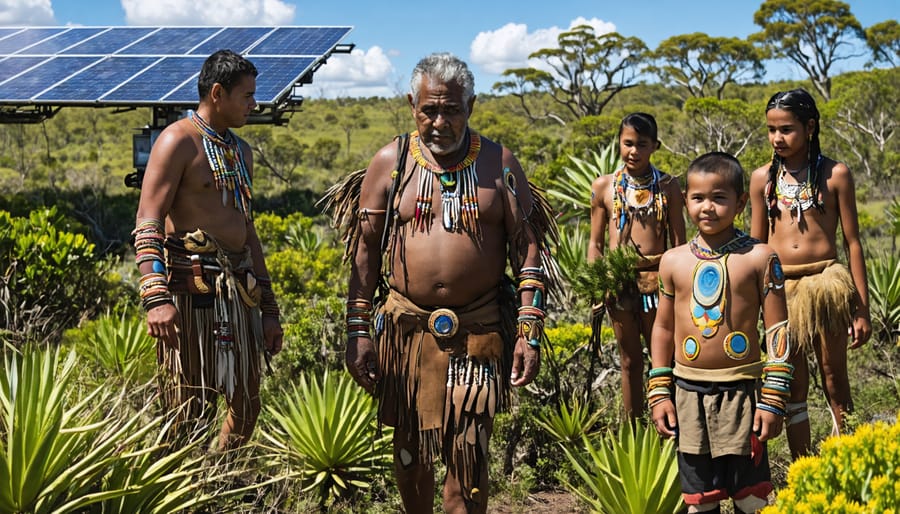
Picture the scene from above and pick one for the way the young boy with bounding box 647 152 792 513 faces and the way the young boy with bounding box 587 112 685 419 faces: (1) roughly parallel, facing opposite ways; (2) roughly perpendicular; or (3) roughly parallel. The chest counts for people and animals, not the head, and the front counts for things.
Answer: roughly parallel

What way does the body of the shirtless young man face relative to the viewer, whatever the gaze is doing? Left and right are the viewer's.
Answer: facing the viewer and to the right of the viewer

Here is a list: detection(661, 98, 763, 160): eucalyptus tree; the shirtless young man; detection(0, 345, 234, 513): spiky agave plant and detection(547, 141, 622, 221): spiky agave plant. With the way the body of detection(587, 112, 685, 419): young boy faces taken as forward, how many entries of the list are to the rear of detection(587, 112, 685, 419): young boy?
2

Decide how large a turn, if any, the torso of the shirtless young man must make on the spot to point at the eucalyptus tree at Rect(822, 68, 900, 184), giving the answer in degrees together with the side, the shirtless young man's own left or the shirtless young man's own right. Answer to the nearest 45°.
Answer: approximately 90° to the shirtless young man's own left

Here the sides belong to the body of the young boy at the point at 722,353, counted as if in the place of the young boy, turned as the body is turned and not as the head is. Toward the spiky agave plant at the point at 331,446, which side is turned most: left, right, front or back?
right

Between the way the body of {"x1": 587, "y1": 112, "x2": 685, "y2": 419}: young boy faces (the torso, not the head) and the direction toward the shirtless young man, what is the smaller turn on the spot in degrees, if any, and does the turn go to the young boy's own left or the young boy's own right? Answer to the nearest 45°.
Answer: approximately 45° to the young boy's own right

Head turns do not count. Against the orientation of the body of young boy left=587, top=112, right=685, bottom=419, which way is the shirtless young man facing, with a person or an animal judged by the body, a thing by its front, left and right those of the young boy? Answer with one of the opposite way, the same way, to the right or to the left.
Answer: to the left

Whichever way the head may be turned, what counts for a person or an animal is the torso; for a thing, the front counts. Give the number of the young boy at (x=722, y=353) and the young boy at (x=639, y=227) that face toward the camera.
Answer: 2

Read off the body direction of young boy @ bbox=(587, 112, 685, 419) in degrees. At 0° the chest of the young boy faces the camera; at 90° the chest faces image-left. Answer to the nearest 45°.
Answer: approximately 0°

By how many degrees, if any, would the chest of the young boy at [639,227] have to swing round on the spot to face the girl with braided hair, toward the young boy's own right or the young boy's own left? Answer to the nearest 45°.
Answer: approximately 45° to the young boy's own left

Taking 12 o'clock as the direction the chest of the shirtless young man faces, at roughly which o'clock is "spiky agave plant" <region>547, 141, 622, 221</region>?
The spiky agave plant is roughly at 9 o'clock from the shirtless young man.

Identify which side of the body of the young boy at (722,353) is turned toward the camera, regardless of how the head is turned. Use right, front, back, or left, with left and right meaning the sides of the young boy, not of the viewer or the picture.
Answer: front

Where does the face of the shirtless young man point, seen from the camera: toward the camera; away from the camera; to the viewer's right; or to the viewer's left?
to the viewer's right

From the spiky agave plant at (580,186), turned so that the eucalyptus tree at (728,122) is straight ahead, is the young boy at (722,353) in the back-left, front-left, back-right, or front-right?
back-right

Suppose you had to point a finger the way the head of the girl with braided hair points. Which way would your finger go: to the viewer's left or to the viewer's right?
to the viewer's left
